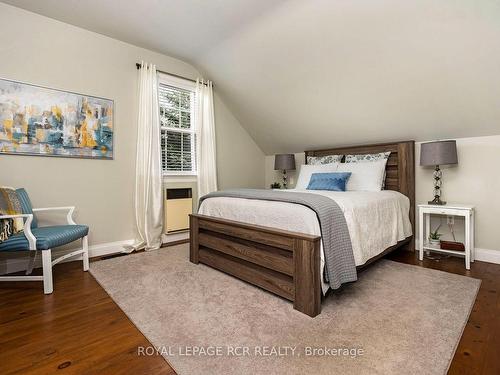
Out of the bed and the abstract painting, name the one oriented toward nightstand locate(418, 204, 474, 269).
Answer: the abstract painting

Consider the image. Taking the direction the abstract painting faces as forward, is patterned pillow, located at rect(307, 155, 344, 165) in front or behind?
in front

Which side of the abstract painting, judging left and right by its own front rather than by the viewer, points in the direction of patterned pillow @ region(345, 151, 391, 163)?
left

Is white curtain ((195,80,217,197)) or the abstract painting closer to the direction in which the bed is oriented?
the abstract painting

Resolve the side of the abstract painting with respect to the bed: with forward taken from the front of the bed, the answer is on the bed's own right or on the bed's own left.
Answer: on the bed's own right

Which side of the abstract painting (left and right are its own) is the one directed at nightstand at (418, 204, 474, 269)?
front

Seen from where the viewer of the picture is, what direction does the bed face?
facing the viewer and to the left of the viewer

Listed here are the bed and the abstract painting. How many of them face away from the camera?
0

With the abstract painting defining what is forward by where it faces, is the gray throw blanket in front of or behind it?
in front

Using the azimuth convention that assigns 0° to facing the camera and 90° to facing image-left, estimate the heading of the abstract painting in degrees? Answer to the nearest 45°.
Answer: approximately 315°
